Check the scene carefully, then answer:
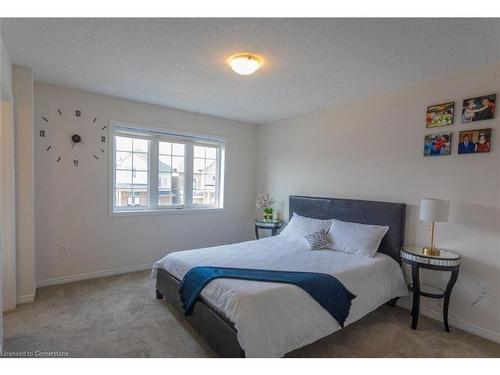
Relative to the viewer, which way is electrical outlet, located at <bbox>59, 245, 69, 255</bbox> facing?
toward the camera

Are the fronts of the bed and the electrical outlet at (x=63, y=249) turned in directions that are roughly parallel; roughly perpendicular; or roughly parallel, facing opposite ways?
roughly perpendicular

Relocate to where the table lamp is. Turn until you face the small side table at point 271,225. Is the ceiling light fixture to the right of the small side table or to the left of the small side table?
left

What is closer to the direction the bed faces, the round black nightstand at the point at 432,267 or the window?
the window

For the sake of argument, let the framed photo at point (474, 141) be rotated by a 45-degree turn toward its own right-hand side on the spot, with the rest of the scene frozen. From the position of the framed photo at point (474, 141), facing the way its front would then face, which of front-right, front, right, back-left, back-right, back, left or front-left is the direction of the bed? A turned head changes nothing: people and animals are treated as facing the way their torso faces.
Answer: front

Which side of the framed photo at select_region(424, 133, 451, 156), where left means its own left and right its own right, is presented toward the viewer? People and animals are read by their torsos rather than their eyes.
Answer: front

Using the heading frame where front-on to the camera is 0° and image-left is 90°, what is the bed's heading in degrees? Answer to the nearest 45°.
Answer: approximately 45°

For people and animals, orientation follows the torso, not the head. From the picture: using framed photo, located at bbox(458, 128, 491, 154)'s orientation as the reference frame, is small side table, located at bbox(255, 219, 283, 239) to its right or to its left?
on its right

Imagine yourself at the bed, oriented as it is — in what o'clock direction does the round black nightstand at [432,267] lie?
The round black nightstand is roughly at 7 o'clock from the bed.
